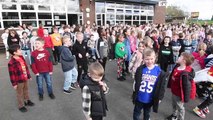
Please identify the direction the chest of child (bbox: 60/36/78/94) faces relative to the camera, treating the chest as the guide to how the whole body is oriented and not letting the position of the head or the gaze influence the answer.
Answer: to the viewer's right

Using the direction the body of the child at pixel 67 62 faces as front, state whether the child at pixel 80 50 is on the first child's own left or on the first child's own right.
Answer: on the first child's own left

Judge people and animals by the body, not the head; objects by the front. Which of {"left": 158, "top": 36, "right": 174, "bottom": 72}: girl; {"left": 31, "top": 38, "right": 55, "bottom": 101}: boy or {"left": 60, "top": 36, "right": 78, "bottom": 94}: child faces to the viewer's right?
the child

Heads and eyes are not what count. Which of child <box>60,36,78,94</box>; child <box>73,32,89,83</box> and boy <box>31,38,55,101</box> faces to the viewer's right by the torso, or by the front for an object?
child <box>60,36,78,94</box>

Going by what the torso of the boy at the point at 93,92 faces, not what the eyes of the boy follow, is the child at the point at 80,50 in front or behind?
behind
